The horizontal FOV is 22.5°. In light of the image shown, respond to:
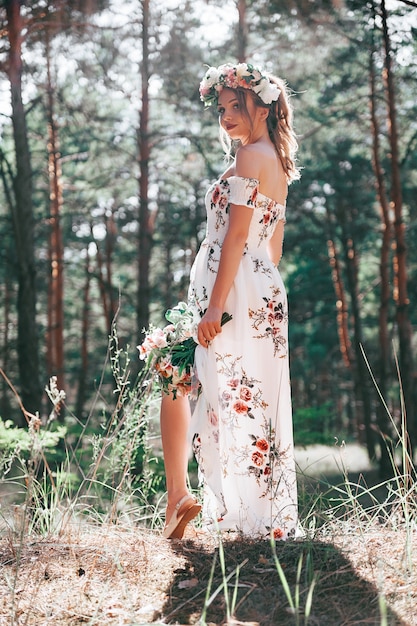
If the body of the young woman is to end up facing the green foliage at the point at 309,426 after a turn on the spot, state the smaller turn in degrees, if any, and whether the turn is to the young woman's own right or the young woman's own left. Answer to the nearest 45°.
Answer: approximately 45° to the young woman's own right

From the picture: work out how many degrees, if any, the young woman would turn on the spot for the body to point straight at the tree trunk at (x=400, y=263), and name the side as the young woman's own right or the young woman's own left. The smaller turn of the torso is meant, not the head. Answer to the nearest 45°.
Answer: approximately 45° to the young woman's own right

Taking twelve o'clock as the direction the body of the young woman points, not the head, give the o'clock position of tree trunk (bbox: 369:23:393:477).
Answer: The tree trunk is roughly at 2 o'clock from the young woman.
